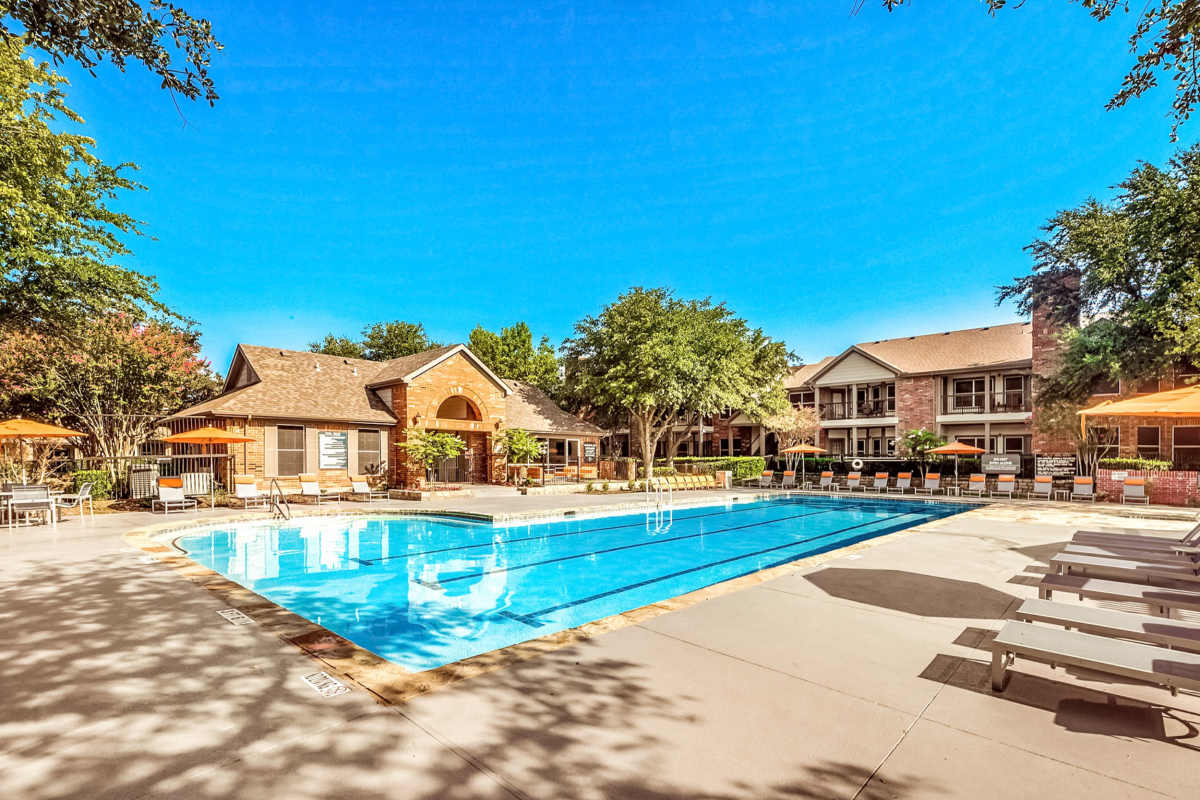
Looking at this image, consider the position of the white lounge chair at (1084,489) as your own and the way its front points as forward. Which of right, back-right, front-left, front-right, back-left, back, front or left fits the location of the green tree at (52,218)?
front-right

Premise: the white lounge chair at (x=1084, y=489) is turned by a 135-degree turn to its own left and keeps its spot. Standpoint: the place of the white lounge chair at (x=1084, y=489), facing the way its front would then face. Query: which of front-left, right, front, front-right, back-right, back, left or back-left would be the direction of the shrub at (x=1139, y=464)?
front

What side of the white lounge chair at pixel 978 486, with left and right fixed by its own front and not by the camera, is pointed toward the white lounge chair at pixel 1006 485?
left

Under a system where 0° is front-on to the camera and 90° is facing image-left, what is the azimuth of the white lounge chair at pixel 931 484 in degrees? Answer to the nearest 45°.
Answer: approximately 45°

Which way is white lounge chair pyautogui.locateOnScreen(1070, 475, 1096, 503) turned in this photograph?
toward the camera

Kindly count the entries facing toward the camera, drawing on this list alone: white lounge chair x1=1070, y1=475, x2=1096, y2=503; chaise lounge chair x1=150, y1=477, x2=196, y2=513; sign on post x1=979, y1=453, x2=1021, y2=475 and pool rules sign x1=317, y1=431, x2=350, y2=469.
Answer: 4

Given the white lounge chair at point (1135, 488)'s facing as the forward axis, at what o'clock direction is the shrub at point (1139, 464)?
The shrub is roughly at 6 o'clock from the white lounge chair.

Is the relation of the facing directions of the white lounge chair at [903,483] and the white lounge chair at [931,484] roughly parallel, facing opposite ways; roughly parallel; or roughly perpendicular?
roughly parallel

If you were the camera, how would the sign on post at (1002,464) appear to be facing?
facing the viewer

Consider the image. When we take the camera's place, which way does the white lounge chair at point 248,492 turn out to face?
facing the viewer and to the right of the viewer

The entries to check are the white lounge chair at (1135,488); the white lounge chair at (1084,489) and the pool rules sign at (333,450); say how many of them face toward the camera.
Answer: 3

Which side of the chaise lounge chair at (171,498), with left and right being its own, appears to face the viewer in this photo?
front

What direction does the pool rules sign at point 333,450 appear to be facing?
toward the camera

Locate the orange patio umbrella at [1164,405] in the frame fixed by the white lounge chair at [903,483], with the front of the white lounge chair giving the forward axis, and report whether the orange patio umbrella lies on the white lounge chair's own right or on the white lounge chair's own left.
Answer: on the white lounge chair's own left
